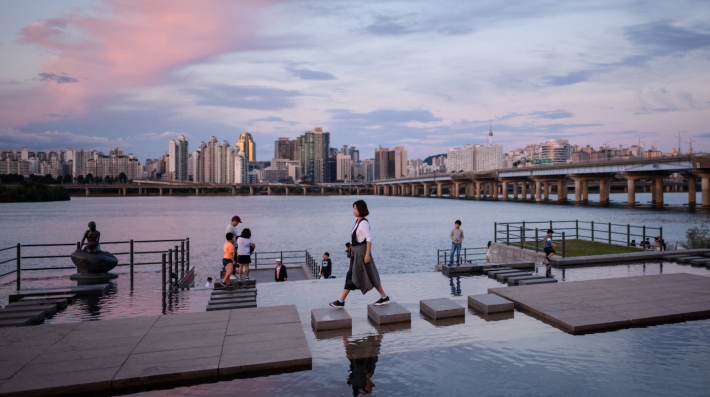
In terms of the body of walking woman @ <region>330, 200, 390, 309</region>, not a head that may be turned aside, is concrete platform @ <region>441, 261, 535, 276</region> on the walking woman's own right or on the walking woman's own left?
on the walking woman's own right

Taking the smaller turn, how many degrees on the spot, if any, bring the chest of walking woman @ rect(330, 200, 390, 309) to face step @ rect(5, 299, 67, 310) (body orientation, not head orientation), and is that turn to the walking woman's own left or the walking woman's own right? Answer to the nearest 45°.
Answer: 0° — they already face it

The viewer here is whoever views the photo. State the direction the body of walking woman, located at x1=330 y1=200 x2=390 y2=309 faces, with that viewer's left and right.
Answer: facing to the left of the viewer

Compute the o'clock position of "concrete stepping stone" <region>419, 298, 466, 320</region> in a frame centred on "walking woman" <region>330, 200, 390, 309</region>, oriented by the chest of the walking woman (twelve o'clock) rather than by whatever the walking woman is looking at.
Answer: The concrete stepping stone is roughly at 6 o'clock from the walking woman.

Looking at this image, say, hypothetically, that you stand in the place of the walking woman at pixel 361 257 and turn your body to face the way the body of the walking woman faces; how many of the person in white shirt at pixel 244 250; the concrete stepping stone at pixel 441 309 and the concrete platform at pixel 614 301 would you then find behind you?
2

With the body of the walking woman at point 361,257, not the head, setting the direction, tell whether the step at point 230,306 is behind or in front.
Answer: in front

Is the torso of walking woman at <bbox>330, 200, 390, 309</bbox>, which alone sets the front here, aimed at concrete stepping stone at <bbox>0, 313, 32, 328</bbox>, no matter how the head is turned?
yes

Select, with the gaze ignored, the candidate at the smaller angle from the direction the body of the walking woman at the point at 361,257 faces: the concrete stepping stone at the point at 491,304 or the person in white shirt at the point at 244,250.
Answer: the person in white shirt

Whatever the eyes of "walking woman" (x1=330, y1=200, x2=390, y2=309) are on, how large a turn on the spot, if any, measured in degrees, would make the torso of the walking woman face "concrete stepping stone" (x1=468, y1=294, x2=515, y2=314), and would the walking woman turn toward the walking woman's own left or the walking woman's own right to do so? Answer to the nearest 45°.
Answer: approximately 180°

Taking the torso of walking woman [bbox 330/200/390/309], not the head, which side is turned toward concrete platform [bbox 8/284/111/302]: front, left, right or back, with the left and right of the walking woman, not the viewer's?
front
